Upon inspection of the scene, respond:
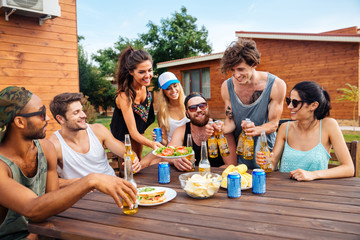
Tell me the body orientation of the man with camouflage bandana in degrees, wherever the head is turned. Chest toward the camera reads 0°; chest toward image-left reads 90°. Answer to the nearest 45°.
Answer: approximately 315°

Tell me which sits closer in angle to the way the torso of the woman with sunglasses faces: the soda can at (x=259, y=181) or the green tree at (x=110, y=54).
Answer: the soda can

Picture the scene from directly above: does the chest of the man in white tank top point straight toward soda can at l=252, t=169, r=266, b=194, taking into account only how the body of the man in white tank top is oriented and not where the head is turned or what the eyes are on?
yes

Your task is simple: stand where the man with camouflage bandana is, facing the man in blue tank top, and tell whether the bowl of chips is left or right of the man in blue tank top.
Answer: right

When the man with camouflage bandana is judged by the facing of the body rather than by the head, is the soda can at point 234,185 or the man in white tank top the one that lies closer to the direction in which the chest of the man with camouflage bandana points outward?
the soda can

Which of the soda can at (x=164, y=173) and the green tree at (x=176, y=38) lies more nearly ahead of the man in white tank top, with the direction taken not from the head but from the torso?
the soda can

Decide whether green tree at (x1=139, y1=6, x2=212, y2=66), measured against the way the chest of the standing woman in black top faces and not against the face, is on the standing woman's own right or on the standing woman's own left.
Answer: on the standing woman's own left

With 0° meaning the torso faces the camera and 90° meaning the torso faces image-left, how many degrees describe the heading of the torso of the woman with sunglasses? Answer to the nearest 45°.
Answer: approximately 45°

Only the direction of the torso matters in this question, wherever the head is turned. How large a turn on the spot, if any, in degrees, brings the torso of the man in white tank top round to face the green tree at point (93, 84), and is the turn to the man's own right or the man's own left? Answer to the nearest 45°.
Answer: approximately 135° to the man's own left

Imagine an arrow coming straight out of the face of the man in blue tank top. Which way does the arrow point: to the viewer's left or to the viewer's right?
to the viewer's left
